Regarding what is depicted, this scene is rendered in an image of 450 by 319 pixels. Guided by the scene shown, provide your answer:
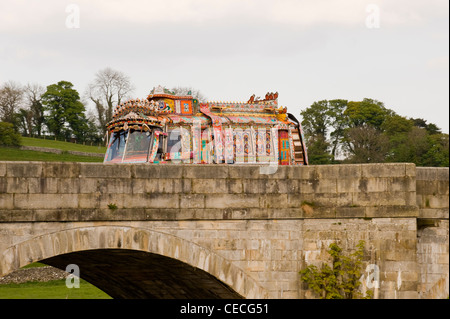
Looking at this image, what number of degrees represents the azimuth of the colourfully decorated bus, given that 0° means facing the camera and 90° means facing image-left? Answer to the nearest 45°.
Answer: approximately 45°

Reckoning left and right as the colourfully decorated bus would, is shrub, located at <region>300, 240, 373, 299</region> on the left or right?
on its left
